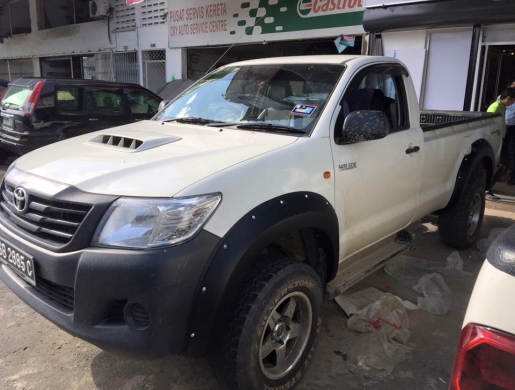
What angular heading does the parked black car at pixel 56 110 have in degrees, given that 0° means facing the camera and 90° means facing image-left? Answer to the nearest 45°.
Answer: approximately 225°

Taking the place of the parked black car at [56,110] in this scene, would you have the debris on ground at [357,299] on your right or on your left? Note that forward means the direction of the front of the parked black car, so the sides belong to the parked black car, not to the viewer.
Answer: on your right

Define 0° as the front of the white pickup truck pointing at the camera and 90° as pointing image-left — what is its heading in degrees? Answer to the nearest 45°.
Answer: approximately 45°

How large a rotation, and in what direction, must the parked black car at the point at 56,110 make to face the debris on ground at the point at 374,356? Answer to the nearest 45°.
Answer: approximately 135° to its right

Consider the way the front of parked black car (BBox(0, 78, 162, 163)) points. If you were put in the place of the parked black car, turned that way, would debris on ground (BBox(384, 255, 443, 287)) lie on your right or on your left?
on your right

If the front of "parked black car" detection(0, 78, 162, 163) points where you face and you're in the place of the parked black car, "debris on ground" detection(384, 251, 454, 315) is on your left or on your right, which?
on your right

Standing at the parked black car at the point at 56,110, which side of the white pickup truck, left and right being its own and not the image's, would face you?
right

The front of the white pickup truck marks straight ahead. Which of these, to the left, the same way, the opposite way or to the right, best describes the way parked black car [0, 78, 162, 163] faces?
the opposite way

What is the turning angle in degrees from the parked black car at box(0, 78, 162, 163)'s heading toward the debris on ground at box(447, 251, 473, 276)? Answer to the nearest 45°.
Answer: approximately 90° to its right
